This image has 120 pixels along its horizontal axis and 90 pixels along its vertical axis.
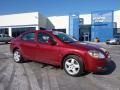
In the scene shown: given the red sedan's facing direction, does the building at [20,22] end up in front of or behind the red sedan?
behind

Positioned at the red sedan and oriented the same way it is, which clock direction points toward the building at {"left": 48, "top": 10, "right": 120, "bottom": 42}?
The building is roughly at 8 o'clock from the red sedan.

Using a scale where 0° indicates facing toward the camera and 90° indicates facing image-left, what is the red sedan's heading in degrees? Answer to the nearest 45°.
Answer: approximately 315°
